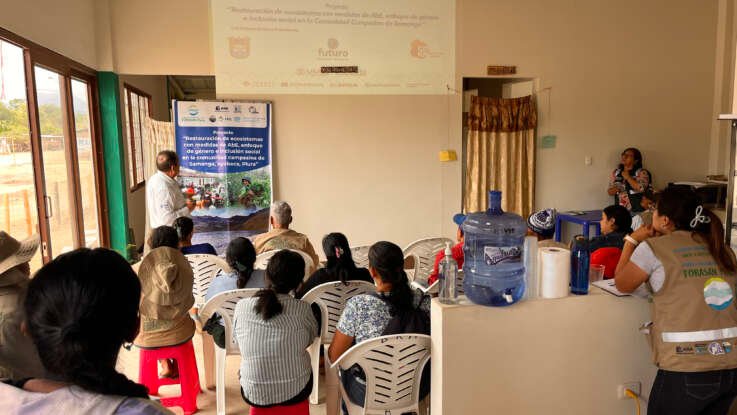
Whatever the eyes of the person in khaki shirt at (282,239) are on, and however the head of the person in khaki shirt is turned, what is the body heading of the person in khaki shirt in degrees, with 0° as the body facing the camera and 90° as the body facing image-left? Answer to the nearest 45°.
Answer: approximately 180°

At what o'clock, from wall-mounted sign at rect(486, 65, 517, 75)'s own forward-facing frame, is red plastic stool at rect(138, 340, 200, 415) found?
The red plastic stool is roughly at 1 o'clock from the wall-mounted sign.

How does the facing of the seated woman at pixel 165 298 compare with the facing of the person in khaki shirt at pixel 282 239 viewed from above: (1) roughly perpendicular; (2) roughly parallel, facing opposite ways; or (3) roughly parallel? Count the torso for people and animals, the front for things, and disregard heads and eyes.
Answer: roughly parallel

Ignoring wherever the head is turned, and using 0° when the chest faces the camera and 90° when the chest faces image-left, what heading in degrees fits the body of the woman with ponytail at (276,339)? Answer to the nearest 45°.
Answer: approximately 180°

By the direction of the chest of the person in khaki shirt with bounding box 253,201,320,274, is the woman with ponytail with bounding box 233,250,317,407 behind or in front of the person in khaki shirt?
behind

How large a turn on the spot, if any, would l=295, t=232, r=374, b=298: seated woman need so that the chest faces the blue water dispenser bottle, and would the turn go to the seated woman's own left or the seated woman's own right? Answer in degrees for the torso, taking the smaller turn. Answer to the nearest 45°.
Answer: approximately 135° to the seated woman's own right

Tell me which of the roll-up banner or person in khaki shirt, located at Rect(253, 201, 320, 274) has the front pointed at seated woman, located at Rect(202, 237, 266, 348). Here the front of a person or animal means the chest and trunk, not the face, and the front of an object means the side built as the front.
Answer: the roll-up banner

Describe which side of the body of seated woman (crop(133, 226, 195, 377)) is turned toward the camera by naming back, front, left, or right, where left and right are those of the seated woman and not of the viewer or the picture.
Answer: back

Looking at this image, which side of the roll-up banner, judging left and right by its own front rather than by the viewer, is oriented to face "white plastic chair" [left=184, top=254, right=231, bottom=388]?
front

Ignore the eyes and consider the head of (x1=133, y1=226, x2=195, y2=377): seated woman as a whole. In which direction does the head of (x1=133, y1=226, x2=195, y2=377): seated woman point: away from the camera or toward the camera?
away from the camera

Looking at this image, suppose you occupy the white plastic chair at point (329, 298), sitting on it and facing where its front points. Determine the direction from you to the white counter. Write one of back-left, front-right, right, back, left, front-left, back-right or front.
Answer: back-right

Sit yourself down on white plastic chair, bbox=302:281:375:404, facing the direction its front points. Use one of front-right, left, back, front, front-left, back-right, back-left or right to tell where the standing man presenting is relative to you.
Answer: front-left

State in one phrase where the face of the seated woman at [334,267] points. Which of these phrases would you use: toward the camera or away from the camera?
away from the camera

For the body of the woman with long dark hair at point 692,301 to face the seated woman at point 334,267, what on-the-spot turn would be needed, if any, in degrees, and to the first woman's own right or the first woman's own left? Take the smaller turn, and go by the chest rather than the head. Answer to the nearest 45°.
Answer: approximately 45° to the first woman's own left

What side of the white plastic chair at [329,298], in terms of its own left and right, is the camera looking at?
back

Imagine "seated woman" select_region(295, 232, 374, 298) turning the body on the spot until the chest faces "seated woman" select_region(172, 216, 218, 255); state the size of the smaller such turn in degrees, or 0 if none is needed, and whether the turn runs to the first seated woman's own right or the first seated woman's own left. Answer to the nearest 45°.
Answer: approximately 45° to the first seated woman's own left

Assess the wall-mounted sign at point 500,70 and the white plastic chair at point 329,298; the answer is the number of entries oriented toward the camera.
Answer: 1

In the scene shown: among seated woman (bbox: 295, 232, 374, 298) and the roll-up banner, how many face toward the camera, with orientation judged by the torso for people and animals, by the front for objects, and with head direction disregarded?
1

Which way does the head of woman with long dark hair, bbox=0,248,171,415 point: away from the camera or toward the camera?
away from the camera

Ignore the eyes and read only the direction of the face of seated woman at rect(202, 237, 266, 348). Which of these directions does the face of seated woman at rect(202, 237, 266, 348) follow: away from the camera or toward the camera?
away from the camera

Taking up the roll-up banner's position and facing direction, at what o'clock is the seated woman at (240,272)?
The seated woman is roughly at 12 o'clock from the roll-up banner.
